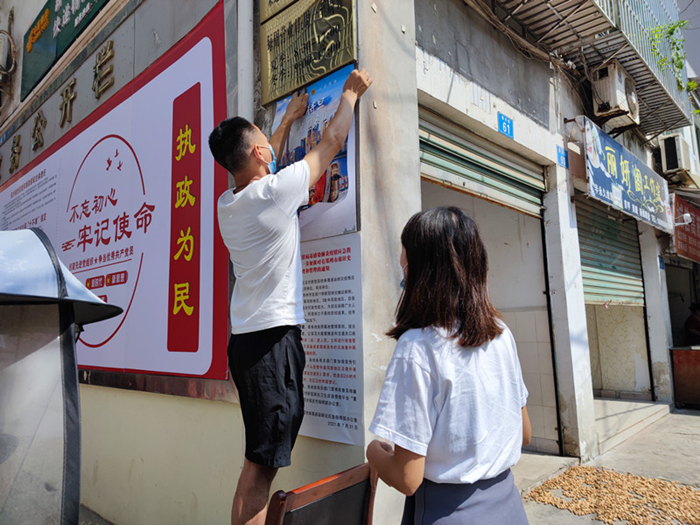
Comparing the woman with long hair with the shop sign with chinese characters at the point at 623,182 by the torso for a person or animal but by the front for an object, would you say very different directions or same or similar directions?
very different directions

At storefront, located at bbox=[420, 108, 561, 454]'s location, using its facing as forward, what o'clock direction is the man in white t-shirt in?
The man in white t-shirt is roughly at 2 o'clock from the storefront.

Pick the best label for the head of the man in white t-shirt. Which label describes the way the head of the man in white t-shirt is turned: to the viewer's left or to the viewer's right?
to the viewer's right

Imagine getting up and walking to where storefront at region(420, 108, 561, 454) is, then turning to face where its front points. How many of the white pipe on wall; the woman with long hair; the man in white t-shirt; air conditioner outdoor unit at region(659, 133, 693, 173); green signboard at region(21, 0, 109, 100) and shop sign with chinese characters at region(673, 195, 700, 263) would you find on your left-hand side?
2

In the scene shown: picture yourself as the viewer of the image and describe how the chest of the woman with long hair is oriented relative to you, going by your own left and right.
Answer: facing away from the viewer and to the left of the viewer

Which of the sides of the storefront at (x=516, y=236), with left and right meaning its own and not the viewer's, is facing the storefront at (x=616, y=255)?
left

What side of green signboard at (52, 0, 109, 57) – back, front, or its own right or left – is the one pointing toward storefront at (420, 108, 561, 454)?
left

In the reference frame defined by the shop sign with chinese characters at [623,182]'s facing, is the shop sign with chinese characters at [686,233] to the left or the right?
on its left

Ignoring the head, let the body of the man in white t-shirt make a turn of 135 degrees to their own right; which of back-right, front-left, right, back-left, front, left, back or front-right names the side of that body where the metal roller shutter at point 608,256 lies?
back-left

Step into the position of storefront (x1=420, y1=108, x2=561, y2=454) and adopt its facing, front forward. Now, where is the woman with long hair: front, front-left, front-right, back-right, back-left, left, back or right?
front-right

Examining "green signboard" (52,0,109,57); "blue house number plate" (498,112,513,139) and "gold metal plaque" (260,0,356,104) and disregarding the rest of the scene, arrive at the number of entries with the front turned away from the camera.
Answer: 0

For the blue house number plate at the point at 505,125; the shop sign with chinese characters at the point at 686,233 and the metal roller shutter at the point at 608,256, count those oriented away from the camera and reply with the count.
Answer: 0

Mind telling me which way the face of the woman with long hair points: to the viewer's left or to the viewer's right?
to the viewer's left
